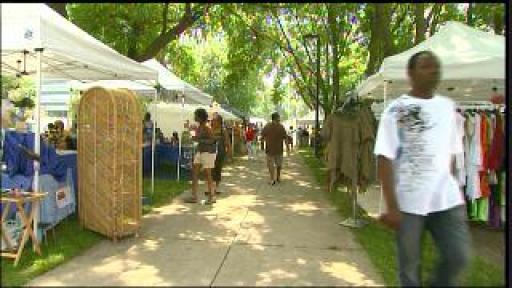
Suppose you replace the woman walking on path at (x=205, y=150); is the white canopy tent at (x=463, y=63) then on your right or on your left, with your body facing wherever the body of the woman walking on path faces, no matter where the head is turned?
on your left

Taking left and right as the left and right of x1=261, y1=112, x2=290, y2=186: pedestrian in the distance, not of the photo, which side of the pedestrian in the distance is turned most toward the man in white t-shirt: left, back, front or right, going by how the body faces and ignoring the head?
back

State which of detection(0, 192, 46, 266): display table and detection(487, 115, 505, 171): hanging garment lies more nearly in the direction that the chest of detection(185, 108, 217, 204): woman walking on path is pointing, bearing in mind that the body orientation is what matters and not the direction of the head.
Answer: the display table

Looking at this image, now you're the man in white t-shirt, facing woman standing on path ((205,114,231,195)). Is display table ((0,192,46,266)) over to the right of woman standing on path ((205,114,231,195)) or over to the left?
left

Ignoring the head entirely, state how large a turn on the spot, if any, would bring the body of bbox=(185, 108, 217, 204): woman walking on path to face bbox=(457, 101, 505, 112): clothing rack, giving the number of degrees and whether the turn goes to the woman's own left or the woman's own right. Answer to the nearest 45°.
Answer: approximately 135° to the woman's own left

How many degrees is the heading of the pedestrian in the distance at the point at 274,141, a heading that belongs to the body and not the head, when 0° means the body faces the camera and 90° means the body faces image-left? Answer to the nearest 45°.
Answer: approximately 180°

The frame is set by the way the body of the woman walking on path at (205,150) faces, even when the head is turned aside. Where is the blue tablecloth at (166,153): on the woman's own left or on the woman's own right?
on the woman's own right

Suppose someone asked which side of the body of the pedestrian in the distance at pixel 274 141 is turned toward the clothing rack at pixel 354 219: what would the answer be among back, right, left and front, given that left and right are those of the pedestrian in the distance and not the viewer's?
back
